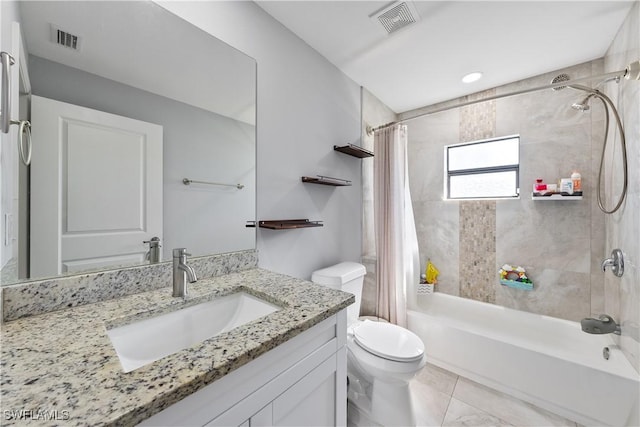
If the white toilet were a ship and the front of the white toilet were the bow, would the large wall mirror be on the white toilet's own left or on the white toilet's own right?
on the white toilet's own right

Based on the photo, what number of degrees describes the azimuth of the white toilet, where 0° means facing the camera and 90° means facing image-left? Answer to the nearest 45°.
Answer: approximately 315°

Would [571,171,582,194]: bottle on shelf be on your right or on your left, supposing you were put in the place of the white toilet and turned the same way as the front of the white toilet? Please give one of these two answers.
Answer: on your left

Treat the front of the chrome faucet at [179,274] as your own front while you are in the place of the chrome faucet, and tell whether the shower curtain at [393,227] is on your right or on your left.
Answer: on your left

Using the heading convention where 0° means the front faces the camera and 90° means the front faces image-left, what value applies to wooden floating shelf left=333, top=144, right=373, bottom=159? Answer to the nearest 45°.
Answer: approximately 315°

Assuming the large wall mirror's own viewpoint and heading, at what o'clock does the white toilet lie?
The white toilet is roughly at 11 o'clock from the large wall mirror.

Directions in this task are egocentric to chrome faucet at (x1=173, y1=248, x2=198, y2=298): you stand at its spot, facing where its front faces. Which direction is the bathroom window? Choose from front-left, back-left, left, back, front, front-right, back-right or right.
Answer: front-left

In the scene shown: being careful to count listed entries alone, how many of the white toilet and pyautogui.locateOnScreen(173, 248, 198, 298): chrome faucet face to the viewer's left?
0

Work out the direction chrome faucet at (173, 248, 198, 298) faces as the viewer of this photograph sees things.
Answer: facing the viewer and to the right of the viewer

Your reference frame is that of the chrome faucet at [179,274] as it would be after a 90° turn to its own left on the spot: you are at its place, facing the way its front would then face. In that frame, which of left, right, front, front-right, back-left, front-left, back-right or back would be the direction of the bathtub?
front-right

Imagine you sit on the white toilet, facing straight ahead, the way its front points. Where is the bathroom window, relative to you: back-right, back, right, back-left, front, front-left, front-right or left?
left

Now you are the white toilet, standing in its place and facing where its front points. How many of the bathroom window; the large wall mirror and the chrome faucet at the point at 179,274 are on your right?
2
